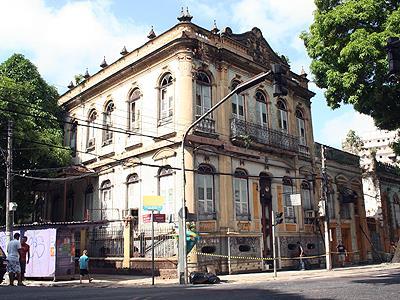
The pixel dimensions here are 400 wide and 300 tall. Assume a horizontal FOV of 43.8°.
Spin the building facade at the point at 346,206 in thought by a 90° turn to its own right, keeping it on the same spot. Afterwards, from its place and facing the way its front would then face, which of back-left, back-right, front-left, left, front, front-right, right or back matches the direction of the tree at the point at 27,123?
front

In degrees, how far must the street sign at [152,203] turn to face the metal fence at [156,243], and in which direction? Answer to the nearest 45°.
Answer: approximately 180°

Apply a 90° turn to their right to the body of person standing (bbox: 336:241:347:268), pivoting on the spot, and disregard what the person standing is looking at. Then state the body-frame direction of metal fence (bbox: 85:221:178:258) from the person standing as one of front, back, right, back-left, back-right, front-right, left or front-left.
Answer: front-left

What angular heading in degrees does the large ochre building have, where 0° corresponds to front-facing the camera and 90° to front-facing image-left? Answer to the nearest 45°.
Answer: approximately 315°

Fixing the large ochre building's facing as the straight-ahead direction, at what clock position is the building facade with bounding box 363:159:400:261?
The building facade is roughly at 9 o'clock from the large ochre building.

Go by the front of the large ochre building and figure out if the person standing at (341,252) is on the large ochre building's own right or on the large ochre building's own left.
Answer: on the large ochre building's own left

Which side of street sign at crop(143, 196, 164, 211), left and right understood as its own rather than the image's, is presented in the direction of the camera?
front

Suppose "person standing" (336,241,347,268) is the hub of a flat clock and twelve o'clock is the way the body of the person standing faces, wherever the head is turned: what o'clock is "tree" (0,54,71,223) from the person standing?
The tree is roughly at 2 o'clock from the person standing.

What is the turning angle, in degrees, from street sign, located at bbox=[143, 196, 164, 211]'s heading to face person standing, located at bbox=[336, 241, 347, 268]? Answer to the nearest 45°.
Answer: approximately 135° to its left

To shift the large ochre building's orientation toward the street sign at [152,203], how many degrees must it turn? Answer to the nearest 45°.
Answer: approximately 45° to its right

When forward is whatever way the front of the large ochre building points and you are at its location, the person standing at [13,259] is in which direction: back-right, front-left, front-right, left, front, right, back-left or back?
right

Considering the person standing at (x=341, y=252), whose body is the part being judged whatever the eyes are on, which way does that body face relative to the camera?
toward the camera

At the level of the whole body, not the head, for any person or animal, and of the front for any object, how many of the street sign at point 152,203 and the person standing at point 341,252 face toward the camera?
2

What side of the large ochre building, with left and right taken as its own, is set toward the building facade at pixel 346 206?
left

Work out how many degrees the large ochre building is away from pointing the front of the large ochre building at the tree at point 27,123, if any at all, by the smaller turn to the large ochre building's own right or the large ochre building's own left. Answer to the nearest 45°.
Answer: approximately 135° to the large ochre building's own right
